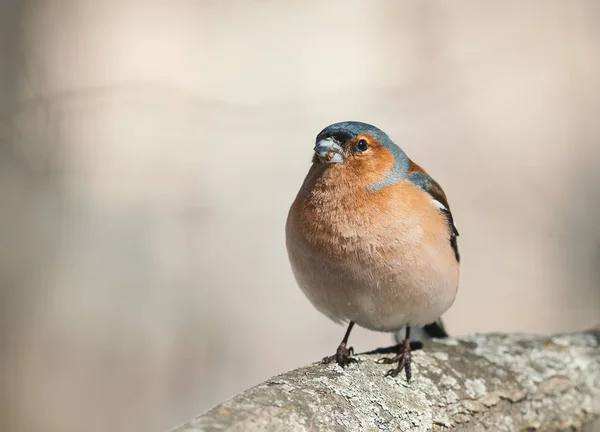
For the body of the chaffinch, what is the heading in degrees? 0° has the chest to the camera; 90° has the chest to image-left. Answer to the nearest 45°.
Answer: approximately 45°
